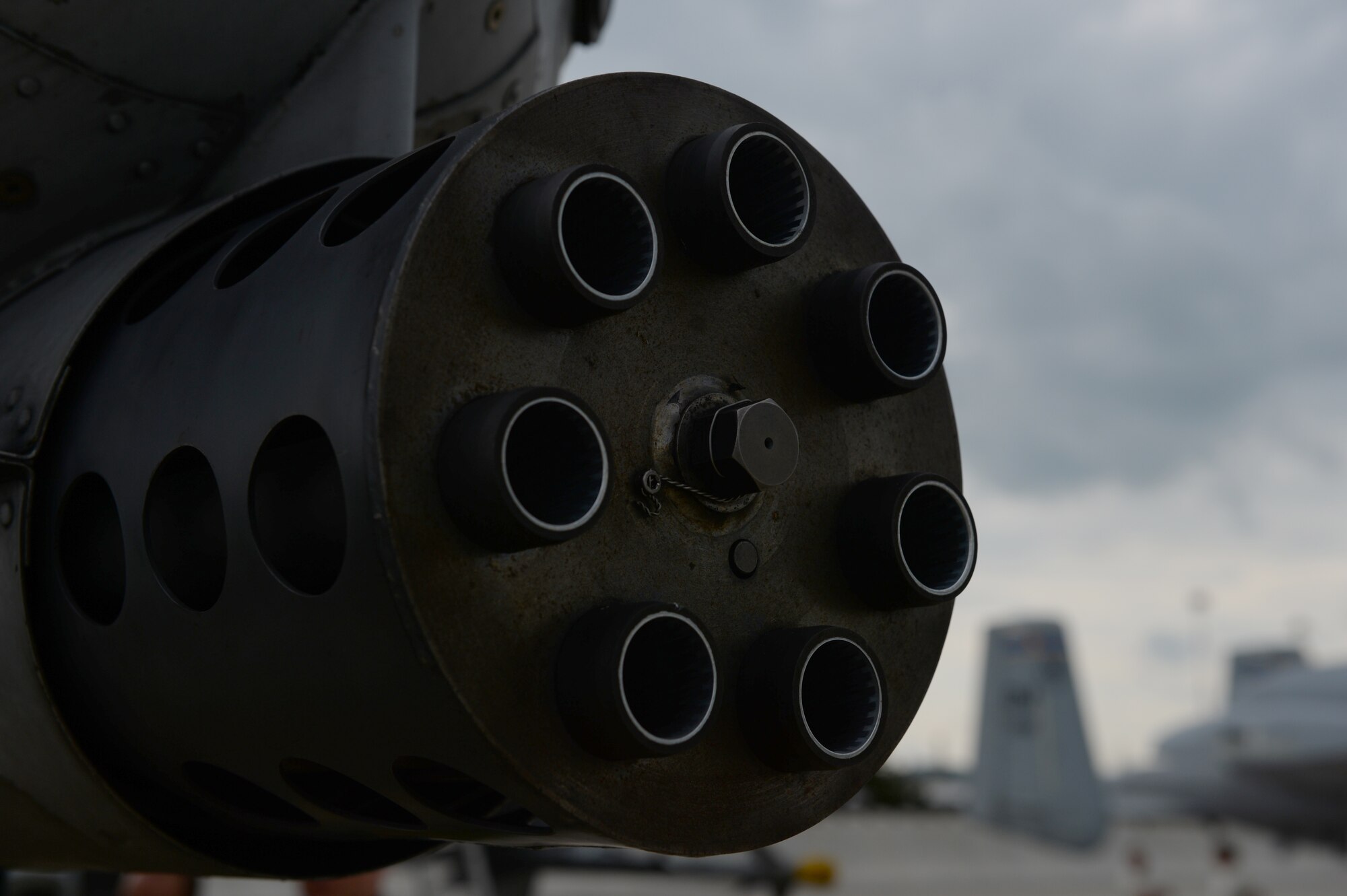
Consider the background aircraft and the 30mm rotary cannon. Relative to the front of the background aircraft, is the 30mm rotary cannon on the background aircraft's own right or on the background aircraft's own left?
on the background aircraft's own right

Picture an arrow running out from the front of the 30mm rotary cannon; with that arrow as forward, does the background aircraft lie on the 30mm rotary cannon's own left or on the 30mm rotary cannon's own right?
on the 30mm rotary cannon's own left

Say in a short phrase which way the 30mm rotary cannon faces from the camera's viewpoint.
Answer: facing the viewer and to the right of the viewer
